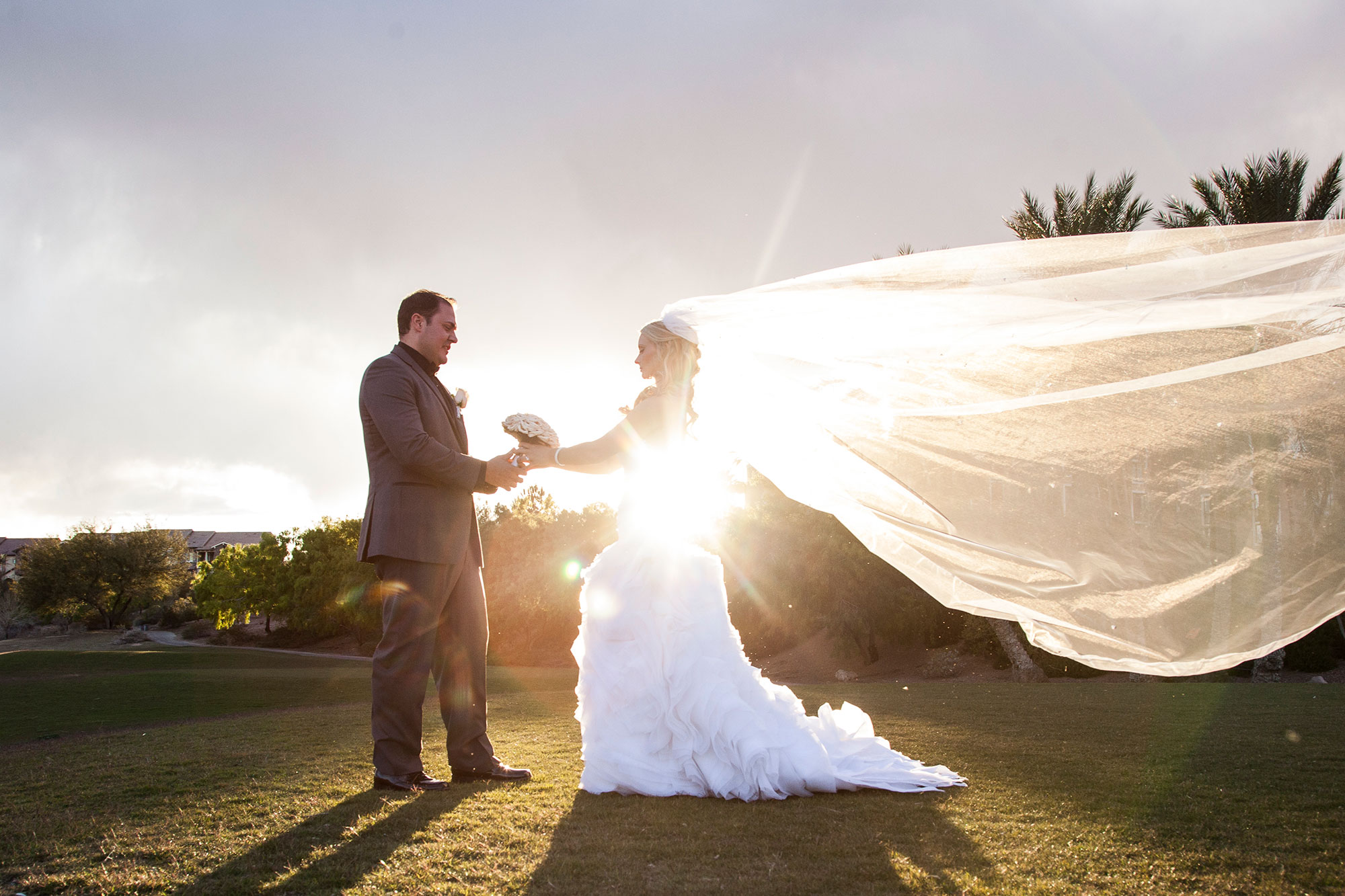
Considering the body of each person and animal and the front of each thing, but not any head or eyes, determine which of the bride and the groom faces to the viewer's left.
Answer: the bride

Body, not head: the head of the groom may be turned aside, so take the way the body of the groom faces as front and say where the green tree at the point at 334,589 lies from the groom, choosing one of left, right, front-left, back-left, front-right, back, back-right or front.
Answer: left

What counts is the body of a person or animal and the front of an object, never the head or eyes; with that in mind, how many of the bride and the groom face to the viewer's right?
1

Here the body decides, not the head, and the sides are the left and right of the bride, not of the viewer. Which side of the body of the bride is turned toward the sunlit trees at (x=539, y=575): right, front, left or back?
right

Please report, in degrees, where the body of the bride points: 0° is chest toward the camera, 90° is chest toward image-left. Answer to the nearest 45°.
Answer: approximately 90°

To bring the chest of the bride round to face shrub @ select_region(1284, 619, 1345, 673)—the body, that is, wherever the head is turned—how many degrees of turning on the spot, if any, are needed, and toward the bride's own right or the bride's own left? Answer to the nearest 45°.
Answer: approximately 135° to the bride's own right

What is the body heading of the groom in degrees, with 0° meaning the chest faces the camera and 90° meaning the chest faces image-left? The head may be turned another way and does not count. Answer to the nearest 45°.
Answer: approximately 270°

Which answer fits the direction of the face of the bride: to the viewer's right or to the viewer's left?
to the viewer's left

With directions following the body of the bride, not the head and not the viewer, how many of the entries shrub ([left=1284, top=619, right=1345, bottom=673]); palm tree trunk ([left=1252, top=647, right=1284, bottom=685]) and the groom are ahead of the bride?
1

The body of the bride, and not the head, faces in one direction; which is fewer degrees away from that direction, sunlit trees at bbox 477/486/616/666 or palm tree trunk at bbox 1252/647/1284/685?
the sunlit trees

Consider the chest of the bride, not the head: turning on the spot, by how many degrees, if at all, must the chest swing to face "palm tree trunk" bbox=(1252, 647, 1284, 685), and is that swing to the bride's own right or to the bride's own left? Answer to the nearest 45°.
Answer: approximately 135° to the bride's own right

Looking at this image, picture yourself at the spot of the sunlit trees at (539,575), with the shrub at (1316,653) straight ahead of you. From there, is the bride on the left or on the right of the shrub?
right

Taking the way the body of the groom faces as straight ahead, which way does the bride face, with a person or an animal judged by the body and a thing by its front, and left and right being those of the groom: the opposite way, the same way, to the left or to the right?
the opposite way

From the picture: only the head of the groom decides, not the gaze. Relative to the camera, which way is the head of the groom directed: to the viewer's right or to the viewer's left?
to the viewer's right

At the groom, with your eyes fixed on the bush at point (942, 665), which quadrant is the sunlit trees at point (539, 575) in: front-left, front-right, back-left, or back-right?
front-left

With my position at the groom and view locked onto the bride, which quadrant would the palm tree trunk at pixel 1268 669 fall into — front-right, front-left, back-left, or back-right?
front-left

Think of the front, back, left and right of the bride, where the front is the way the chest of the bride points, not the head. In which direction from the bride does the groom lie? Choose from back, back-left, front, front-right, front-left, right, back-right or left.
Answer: front
